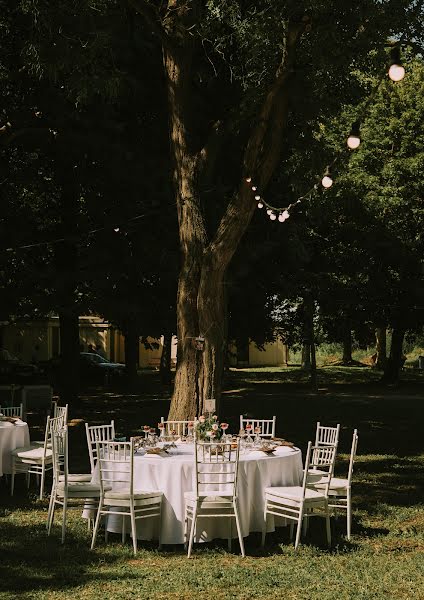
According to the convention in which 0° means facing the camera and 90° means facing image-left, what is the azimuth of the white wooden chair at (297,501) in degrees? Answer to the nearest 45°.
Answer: approximately 135°

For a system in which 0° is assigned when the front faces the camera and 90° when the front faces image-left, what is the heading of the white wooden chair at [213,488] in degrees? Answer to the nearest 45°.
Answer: approximately 180°

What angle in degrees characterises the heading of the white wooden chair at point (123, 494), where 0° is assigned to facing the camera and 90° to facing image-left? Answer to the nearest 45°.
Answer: approximately 225°

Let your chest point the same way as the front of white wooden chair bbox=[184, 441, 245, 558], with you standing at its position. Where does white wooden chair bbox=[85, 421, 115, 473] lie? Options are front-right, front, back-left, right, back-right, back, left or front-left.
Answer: front-left

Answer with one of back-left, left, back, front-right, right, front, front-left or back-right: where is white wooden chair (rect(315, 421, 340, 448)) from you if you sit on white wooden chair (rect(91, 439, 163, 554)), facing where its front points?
front

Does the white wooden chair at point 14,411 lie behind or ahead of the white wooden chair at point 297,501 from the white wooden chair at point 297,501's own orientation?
ahead

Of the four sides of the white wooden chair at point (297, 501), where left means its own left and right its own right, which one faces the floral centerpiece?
front
